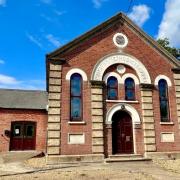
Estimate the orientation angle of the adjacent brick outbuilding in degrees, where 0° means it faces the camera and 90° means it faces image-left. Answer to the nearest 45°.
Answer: approximately 0°

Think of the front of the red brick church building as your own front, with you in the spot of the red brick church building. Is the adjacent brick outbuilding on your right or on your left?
on your right

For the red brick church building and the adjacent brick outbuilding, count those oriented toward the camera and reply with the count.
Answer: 2

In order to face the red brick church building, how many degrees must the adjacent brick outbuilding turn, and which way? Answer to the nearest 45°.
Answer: approximately 45° to its left
